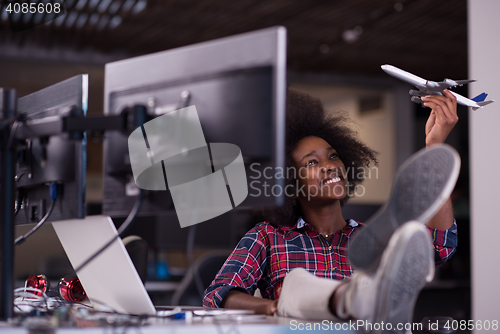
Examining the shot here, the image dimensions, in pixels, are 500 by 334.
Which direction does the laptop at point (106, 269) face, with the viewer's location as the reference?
facing away from the viewer and to the right of the viewer

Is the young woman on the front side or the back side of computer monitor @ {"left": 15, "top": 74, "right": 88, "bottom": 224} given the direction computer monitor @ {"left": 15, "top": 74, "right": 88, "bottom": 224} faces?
on the front side

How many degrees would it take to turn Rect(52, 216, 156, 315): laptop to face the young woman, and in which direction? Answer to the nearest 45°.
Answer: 0° — it already faces them

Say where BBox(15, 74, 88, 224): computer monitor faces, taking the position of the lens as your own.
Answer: facing away from the viewer and to the right of the viewer

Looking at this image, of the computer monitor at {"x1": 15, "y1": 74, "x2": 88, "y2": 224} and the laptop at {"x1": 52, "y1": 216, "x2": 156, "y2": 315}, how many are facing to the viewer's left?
0

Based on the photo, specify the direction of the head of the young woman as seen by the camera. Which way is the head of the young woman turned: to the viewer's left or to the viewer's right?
to the viewer's right
